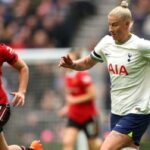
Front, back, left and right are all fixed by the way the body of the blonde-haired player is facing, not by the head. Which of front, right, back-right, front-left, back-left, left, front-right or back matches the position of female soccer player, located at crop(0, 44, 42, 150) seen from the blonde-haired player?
front-right

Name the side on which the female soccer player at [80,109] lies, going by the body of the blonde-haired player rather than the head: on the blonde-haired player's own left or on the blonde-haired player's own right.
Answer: on the blonde-haired player's own right

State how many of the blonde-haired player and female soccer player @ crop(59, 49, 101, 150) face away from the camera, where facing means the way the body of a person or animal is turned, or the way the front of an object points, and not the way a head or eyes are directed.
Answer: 0

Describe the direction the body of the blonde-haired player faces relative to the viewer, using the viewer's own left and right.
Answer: facing the viewer and to the left of the viewer

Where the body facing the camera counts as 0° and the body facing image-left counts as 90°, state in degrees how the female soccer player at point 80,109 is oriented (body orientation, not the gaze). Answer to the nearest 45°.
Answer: approximately 45°
